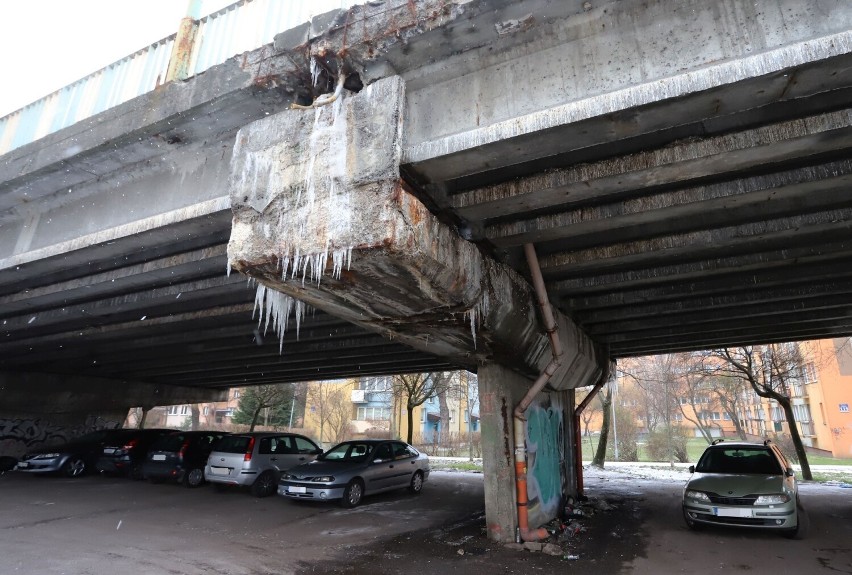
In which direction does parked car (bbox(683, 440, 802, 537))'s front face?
toward the camera

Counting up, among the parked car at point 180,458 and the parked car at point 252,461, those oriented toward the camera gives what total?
0

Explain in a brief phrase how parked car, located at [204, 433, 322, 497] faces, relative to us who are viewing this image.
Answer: facing away from the viewer and to the right of the viewer

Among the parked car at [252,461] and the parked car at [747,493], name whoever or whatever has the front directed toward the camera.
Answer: the parked car at [747,493]

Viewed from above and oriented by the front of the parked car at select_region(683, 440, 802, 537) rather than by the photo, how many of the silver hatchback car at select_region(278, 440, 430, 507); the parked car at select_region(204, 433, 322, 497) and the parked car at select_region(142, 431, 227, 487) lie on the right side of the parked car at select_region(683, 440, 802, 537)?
3

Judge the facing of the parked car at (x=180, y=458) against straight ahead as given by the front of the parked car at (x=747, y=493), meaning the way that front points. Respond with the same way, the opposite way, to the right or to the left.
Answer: the opposite way

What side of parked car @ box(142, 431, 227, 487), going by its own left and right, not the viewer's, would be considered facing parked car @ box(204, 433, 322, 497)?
right

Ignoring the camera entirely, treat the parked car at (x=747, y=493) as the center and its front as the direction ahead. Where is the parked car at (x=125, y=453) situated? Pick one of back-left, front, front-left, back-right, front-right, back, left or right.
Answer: right

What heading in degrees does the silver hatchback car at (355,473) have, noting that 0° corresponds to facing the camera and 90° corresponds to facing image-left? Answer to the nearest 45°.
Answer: approximately 45°
